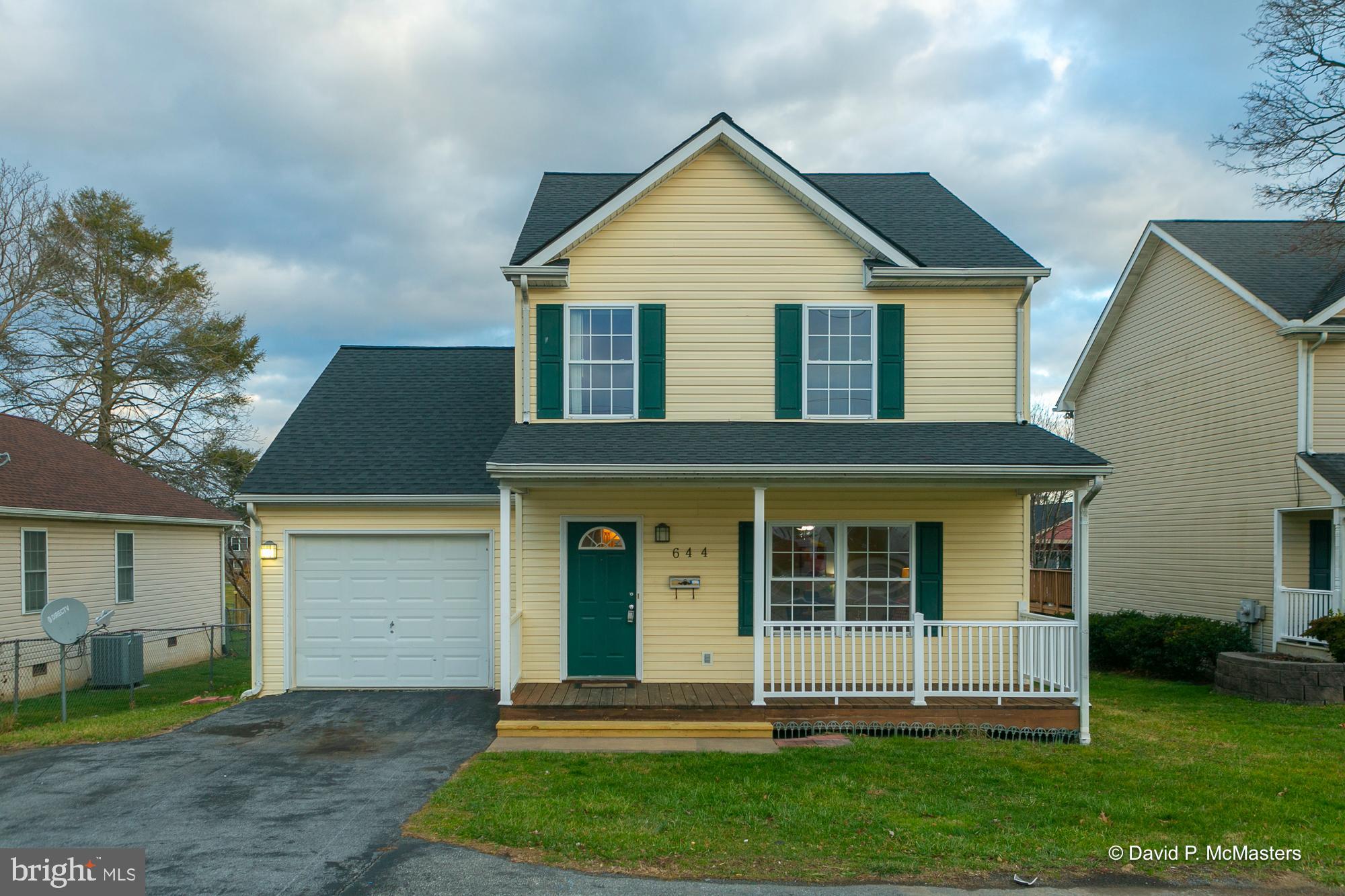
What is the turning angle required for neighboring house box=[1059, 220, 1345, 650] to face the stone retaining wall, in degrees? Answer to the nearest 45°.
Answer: approximately 45° to its right

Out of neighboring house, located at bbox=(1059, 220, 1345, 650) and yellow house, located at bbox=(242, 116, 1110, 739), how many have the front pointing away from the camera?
0

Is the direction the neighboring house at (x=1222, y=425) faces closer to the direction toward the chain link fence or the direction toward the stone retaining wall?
the stone retaining wall

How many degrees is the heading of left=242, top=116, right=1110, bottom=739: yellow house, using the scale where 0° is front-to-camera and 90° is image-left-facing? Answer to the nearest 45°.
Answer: approximately 0°

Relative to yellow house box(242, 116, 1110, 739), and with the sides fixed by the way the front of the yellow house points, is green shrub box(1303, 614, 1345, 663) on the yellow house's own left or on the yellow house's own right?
on the yellow house's own left
